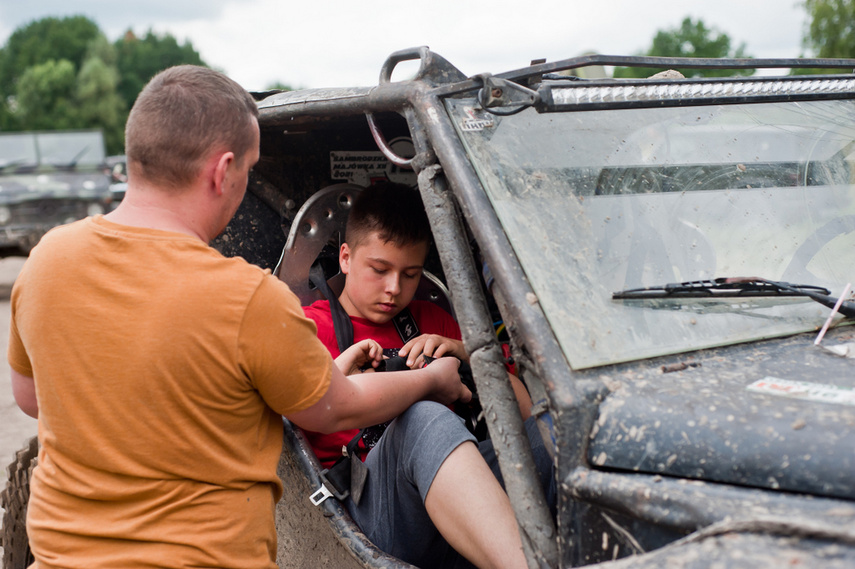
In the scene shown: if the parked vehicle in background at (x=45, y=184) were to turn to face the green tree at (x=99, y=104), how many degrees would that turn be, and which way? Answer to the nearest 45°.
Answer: approximately 180°

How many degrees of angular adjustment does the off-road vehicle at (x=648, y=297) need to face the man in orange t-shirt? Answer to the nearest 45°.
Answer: approximately 135° to its right

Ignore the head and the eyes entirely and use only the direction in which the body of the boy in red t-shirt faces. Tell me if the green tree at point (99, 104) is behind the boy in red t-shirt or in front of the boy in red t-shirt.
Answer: behind

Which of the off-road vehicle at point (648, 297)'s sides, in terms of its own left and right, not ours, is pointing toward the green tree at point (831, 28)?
left

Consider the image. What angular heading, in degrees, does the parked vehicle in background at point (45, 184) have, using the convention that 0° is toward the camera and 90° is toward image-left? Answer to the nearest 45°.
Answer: approximately 0°

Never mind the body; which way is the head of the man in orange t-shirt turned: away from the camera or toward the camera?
away from the camera

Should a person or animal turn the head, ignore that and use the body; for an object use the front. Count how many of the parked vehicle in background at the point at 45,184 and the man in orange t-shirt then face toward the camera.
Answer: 1

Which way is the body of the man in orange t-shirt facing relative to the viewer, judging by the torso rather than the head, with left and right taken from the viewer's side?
facing away from the viewer and to the right of the viewer

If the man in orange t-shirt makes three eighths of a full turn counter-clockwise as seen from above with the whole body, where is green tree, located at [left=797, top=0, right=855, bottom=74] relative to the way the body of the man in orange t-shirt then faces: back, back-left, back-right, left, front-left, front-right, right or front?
back-right

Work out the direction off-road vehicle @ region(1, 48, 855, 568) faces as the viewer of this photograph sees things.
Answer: facing the viewer and to the right of the viewer

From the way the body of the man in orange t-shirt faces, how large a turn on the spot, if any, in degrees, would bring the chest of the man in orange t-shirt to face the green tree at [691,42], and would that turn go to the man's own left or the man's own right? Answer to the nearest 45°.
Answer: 0° — they already face it

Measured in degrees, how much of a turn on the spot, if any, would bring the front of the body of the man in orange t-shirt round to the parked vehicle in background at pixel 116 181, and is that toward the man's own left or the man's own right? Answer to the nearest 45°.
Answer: approximately 45° to the man's own left
